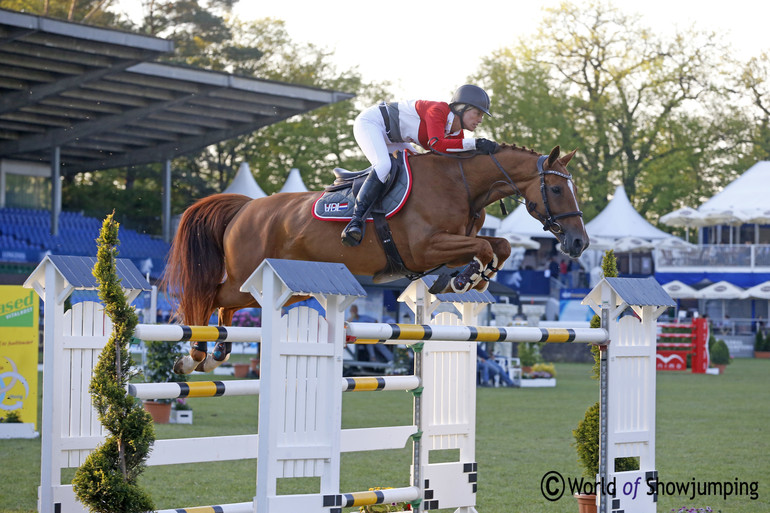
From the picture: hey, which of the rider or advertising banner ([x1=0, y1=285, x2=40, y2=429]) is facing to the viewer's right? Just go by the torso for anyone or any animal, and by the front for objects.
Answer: the rider

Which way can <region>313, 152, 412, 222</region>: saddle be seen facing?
to the viewer's right

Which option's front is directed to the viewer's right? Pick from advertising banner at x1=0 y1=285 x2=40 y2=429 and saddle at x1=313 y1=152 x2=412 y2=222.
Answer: the saddle

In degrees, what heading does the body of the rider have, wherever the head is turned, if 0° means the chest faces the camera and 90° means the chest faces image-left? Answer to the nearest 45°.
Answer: approximately 270°

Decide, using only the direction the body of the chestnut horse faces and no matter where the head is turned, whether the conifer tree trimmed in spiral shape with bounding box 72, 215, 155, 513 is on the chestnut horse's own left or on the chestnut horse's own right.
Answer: on the chestnut horse's own right

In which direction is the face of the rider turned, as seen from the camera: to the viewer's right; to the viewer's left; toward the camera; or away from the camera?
to the viewer's right

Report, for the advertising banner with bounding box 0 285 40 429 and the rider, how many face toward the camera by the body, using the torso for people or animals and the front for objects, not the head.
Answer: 1

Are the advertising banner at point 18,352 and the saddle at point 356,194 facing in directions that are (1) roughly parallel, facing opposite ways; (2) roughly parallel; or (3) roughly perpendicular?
roughly perpendicular

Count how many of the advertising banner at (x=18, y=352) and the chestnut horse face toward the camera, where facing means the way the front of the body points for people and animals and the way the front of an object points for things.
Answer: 1

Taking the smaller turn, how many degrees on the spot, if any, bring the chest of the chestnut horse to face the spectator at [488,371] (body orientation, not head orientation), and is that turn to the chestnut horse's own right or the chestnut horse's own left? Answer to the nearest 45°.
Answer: approximately 90° to the chestnut horse's own left

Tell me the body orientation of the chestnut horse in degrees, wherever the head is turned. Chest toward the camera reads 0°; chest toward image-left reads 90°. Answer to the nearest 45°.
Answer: approximately 270°
